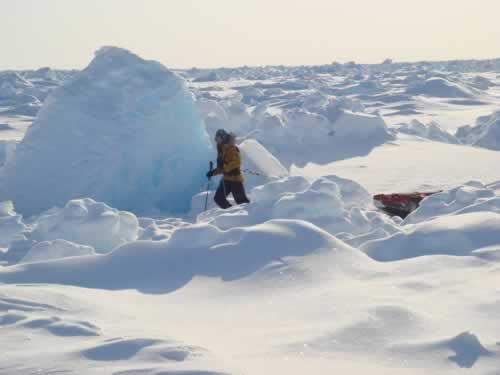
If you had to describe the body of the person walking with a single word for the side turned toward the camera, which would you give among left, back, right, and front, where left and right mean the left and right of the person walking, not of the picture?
left

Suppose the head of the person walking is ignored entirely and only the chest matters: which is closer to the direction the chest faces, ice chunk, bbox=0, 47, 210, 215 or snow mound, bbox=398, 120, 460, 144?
the ice chunk

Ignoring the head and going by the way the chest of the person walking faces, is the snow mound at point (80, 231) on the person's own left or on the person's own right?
on the person's own left

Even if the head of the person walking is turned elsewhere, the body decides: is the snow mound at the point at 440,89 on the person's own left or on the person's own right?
on the person's own right

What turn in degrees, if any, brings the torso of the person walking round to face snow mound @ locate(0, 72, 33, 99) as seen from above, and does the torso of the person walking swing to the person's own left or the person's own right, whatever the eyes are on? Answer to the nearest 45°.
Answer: approximately 90° to the person's own right

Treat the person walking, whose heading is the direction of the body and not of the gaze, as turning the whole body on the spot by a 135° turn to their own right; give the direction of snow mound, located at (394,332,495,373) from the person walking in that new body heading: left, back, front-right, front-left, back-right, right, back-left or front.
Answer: back-right

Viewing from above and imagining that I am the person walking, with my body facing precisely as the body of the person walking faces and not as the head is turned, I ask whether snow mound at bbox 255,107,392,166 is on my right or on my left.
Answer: on my right

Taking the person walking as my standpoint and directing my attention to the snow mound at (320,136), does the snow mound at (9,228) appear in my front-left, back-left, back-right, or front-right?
back-left

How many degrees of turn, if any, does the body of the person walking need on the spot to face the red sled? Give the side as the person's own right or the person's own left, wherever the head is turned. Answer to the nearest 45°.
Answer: approximately 180°

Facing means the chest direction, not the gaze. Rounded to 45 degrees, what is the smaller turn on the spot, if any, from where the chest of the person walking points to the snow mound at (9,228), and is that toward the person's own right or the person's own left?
0° — they already face it

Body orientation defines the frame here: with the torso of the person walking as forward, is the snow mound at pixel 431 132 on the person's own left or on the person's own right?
on the person's own right
